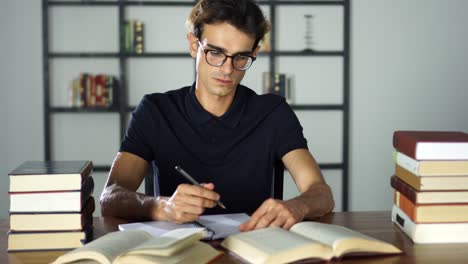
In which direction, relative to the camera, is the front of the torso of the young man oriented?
toward the camera

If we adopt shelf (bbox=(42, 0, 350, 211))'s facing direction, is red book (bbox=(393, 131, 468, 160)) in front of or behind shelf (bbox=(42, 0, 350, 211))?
in front

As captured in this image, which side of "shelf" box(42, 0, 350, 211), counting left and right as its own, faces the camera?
front

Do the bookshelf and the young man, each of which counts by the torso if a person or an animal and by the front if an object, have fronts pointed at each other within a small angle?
no

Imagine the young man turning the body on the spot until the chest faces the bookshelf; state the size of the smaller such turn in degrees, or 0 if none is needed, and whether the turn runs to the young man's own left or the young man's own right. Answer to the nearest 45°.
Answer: approximately 180°

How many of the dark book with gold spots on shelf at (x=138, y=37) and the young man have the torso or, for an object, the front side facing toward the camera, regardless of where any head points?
2

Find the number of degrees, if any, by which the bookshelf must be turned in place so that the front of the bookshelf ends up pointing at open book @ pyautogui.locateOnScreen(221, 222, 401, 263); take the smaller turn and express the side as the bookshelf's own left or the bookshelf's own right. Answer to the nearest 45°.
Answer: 0° — it already faces it

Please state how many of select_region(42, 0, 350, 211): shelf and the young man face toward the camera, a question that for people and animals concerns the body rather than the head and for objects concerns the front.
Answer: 2

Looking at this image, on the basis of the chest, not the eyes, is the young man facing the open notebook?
yes

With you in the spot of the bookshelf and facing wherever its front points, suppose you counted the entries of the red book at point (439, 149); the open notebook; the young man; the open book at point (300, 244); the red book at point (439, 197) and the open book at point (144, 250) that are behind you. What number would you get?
0

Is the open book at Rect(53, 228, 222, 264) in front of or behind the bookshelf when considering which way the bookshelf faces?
in front

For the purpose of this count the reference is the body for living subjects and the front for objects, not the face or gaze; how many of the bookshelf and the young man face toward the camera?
2

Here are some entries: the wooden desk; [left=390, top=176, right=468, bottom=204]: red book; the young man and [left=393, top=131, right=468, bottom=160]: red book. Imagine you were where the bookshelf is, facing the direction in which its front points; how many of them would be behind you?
0

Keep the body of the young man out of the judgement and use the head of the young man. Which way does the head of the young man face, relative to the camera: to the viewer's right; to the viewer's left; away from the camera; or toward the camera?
toward the camera

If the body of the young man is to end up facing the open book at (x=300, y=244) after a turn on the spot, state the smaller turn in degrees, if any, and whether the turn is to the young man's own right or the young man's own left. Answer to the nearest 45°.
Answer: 0° — they already face it

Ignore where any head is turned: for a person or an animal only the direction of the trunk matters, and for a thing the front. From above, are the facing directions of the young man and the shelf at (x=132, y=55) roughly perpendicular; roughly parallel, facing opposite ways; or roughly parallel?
roughly parallel
